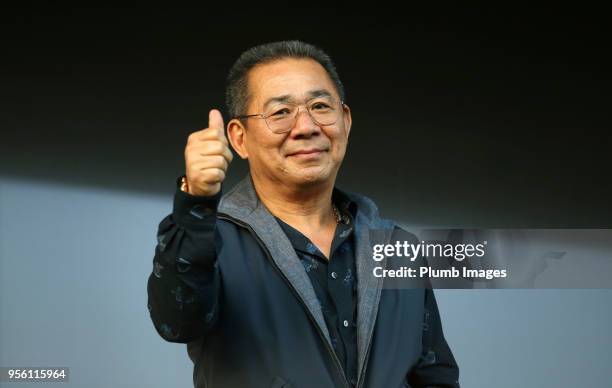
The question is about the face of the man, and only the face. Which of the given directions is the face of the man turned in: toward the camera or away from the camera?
toward the camera

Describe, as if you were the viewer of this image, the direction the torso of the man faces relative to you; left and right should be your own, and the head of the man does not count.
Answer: facing the viewer and to the right of the viewer
